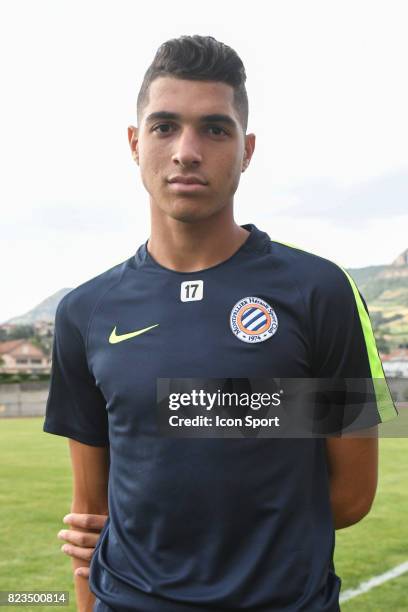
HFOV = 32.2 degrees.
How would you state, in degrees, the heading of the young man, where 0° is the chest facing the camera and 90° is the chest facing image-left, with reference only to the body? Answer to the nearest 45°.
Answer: approximately 0°
